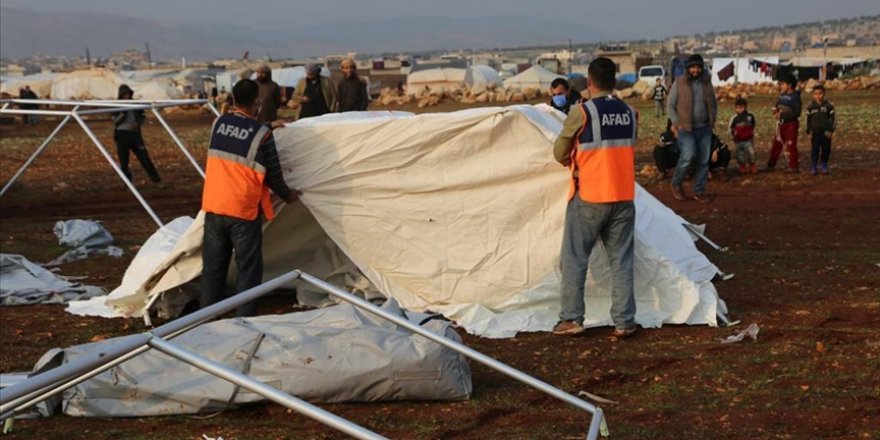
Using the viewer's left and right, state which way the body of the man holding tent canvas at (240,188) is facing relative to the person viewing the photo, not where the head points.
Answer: facing away from the viewer and to the right of the viewer

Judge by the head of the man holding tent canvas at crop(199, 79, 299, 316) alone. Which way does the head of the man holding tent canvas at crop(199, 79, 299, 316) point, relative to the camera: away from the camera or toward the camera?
away from the camera

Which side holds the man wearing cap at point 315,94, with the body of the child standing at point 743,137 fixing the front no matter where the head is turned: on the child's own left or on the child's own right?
on the child's own right
